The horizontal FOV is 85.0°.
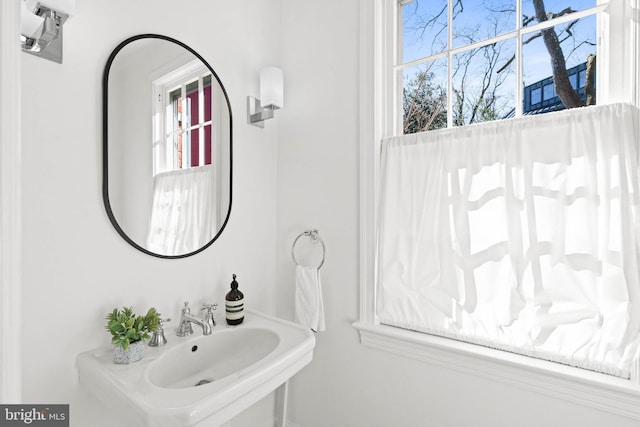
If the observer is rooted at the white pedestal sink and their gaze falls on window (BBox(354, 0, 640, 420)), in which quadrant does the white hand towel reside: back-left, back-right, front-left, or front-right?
front-left

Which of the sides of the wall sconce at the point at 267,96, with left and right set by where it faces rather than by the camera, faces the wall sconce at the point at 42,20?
right

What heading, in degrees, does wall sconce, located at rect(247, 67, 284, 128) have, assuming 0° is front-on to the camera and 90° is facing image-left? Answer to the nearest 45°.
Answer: approximately 315°

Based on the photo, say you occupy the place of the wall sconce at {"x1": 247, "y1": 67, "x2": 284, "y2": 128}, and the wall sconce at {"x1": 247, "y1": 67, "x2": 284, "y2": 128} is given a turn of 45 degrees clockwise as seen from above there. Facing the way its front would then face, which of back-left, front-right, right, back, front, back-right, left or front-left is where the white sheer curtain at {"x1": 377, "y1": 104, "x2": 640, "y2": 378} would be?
front-left

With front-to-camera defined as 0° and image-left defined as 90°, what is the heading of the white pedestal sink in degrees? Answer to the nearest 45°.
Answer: approximately 315°

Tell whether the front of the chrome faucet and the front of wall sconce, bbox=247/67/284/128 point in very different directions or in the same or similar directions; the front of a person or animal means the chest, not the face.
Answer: same or similar directions

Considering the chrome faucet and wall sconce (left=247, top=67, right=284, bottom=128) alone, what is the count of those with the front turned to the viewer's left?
0

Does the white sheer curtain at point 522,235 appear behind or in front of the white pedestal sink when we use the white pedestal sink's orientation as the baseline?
in front

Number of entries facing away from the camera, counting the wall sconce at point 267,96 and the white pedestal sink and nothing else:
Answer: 0

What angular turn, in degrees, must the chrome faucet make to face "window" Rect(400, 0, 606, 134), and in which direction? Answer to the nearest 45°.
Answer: approximately 45° to its left

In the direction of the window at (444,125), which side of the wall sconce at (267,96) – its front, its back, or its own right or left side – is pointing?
front

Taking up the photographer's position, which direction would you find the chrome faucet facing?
facing the viewer and to the right of the viewer

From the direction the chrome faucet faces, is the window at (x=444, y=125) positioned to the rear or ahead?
ahead

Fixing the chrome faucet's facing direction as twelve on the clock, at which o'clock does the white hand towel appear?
The white hand towel is roughly at 10 o'clock from the chrome faucet.
